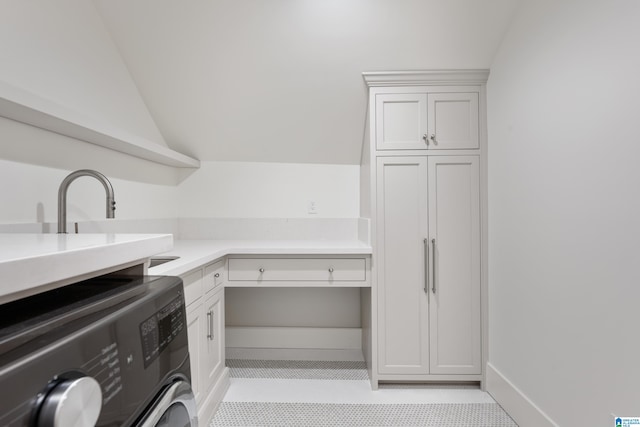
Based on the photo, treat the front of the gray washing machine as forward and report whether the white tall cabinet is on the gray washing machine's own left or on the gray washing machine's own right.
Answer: on the gray washing machine's own left

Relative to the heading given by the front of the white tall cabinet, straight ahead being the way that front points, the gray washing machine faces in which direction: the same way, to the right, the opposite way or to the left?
to the left

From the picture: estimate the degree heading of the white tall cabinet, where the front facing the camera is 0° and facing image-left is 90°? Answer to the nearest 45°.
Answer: approximately 0°

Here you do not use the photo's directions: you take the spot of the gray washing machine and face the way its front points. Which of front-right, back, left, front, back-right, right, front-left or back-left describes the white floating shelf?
back-left

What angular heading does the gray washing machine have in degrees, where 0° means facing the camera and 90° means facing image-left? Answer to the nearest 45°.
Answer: approximately 315°

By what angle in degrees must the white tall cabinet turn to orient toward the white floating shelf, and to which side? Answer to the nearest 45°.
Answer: approximately 45° to its right

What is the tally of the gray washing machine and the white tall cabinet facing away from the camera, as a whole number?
0
